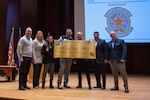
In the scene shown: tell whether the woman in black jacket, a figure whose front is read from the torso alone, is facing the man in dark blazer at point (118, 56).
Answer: no

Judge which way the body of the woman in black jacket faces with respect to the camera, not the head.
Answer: toward the camera

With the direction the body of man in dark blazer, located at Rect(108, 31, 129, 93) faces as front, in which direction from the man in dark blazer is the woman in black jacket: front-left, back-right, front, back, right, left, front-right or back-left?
front-right

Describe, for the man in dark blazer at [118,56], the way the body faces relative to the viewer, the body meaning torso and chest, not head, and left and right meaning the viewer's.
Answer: facing the viewer and to the left of the viewer

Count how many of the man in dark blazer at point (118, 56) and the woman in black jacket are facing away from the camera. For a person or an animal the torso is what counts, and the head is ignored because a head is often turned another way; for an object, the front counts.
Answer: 0
